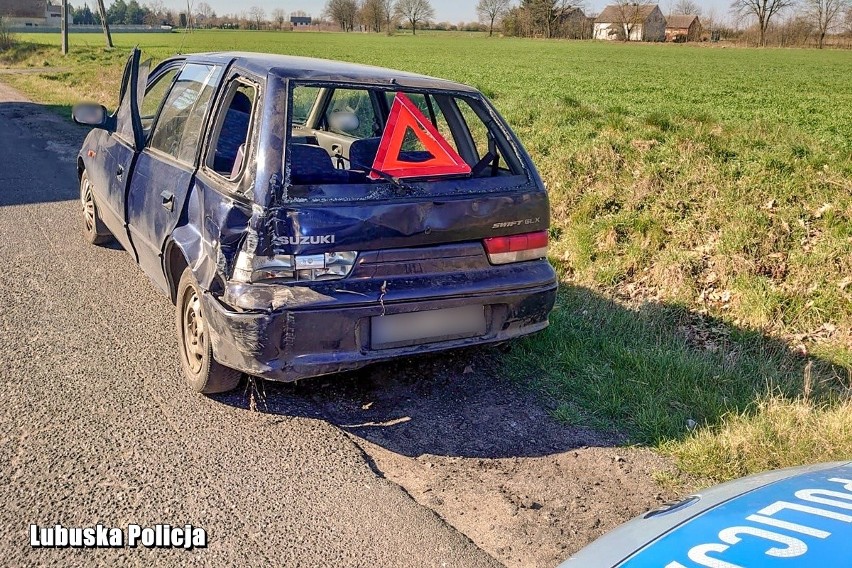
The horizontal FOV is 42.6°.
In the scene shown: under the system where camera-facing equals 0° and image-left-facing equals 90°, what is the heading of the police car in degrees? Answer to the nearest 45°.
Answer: approximately 135°

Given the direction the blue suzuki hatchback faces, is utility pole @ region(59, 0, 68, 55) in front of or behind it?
in front

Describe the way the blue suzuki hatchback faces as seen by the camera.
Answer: facing away from the viewer and to the left of the viewer

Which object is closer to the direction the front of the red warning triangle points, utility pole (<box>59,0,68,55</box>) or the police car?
the police car

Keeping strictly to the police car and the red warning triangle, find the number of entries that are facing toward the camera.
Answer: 1

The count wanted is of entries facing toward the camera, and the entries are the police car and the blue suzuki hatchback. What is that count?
0

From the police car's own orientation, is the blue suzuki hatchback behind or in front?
in front

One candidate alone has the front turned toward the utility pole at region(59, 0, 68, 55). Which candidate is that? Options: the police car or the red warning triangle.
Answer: the police car

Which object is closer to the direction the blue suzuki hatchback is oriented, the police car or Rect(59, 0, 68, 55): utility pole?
the utility pole

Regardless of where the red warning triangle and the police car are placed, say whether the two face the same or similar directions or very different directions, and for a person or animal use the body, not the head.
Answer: very different directions

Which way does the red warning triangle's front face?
toward the camera
